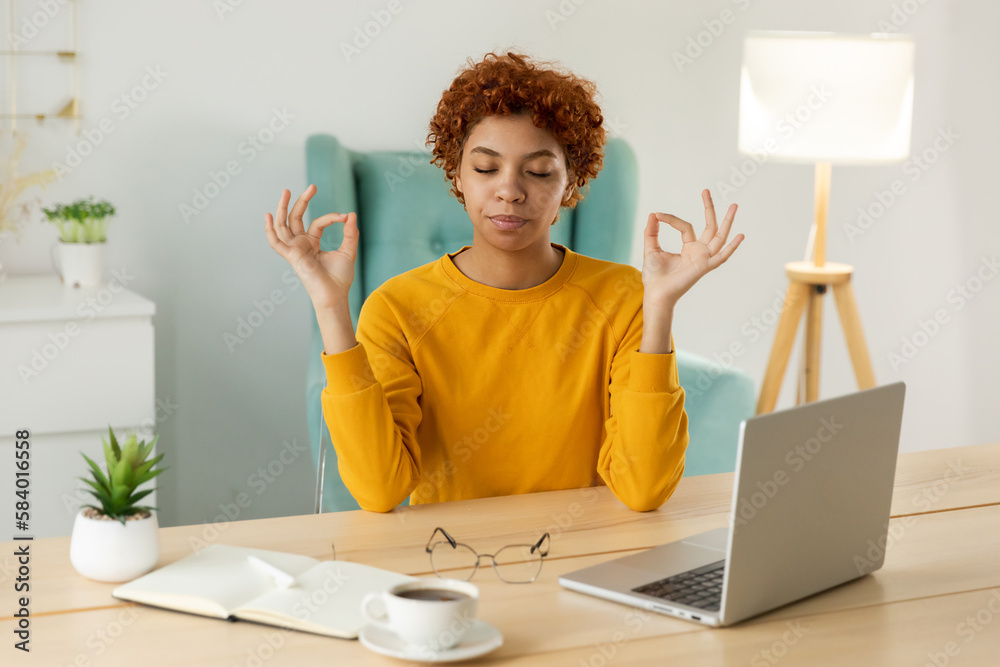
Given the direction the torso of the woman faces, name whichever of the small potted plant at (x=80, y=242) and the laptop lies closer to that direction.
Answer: the laptop

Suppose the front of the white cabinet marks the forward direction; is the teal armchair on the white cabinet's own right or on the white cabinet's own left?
on the white cabinet's own left

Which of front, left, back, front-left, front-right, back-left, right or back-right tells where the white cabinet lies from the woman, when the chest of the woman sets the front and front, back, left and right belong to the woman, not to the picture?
back-right

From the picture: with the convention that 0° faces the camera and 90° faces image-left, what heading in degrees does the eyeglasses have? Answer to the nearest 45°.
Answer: approximately 0°

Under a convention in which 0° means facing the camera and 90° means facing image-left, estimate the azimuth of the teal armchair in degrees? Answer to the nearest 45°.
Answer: approximately 315°

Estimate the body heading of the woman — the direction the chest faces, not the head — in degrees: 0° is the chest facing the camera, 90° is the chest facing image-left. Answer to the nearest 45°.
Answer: approximately 0°

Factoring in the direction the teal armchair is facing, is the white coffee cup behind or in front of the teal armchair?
in front

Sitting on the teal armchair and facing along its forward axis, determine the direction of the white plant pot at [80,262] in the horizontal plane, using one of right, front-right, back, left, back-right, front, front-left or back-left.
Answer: back-right
